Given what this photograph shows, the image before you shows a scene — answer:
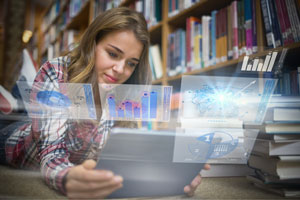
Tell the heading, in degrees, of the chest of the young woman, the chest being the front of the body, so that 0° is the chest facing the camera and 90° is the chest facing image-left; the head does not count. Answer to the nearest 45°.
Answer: approximately 315°
